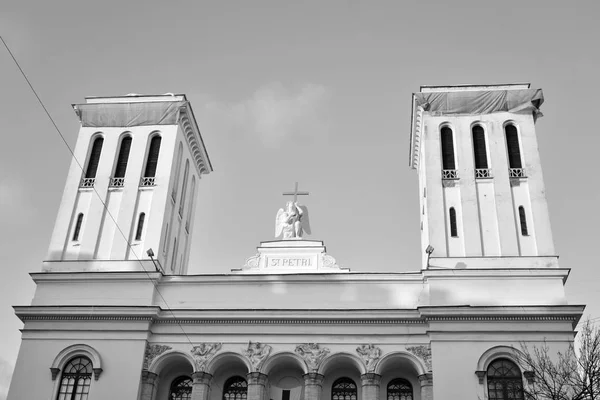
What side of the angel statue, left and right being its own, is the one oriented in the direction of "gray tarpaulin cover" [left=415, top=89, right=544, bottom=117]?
left

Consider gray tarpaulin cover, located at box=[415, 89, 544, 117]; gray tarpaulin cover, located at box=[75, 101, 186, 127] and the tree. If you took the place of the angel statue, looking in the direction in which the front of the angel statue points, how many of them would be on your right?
1

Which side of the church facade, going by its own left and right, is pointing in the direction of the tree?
left

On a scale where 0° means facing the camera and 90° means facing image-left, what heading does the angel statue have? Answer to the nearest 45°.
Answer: approximately 0°

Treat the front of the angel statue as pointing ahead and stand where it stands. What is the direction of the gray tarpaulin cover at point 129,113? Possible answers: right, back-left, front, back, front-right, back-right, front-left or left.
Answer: right

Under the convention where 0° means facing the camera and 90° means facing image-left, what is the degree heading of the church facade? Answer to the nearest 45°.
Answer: approximately 0°
